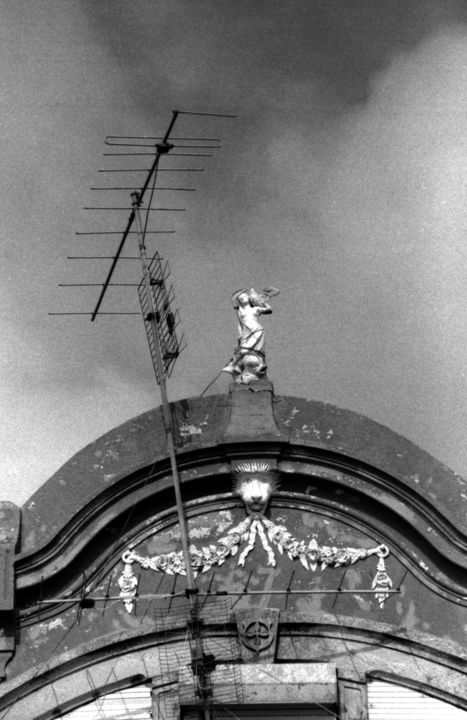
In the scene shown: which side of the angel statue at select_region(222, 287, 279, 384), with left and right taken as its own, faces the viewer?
front
